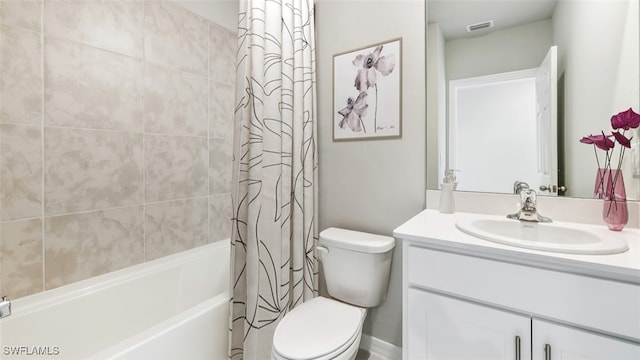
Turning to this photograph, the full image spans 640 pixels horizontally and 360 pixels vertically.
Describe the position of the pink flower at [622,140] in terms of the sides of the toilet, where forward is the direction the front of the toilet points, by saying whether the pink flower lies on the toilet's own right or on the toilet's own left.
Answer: on the toilet's own left

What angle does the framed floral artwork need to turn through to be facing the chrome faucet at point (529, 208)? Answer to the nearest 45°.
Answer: approximately 90° to its left

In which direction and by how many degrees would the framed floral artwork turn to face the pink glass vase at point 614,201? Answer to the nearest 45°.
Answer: approximately 90° to its left

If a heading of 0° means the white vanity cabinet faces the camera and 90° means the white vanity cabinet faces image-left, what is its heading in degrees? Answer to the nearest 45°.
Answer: approximately 45°

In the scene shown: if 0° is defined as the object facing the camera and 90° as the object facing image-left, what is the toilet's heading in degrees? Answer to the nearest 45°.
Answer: approximately 45°
